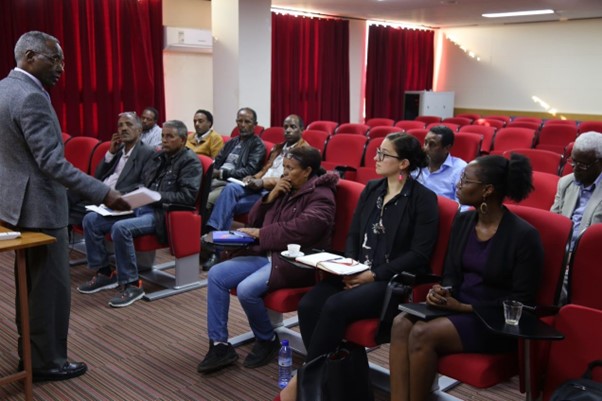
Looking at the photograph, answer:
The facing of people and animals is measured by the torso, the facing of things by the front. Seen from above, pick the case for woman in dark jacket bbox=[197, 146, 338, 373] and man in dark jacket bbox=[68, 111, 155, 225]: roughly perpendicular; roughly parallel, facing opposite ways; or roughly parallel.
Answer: roughly parallel

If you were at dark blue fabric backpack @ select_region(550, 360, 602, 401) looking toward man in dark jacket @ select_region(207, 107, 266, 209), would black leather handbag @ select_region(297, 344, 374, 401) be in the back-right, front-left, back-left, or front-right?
front-left

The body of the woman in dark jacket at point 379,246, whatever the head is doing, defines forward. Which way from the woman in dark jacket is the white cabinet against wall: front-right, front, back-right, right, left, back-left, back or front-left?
back-right

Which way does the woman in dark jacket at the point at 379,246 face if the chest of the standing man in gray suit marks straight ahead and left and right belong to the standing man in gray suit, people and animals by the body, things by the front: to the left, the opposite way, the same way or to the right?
the opposite way

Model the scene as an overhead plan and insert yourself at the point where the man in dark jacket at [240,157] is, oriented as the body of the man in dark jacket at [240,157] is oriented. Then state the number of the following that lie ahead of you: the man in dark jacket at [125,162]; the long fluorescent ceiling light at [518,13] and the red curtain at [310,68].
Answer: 1

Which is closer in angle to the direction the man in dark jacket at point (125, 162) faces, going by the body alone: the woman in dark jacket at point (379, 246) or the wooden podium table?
the wooden podium table

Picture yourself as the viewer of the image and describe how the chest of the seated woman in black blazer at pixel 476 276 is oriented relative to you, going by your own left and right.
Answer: facing the viewer and to the left of the viewer

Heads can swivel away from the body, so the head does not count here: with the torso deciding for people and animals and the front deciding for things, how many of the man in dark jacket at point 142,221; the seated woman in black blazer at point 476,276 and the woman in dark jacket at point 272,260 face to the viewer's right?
0

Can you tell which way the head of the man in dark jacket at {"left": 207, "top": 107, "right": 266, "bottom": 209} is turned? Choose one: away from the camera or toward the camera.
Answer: toward the camera

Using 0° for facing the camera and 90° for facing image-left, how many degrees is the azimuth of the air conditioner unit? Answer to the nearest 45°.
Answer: approximately 315°

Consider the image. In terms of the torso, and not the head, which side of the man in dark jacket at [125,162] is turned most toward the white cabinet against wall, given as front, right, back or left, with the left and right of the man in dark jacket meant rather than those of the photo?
back

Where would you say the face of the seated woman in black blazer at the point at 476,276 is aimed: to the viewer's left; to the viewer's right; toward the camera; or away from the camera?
to the viewer's left

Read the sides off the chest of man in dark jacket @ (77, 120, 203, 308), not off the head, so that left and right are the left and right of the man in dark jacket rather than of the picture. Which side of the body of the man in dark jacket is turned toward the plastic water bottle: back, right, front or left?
left

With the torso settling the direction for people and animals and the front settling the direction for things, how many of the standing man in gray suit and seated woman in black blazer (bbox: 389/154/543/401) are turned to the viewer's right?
1

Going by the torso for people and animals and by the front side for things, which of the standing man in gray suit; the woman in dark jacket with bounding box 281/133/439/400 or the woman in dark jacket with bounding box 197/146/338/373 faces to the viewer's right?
the standing man in gray suit

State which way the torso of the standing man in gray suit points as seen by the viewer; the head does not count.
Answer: to the viewer's right

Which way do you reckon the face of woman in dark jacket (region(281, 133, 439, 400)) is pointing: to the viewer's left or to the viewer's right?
to the viewer's left
